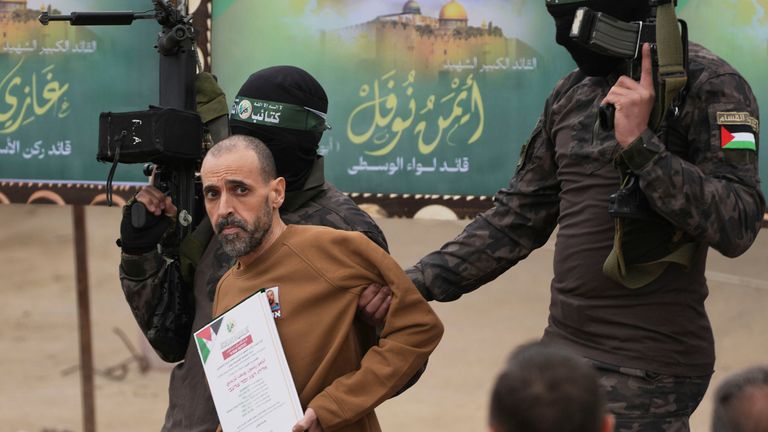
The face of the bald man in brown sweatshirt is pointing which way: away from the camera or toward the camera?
toward the camera

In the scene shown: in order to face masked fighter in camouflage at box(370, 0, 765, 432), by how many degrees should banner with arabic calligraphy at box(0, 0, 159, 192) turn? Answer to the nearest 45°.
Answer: approximately 45° to its left

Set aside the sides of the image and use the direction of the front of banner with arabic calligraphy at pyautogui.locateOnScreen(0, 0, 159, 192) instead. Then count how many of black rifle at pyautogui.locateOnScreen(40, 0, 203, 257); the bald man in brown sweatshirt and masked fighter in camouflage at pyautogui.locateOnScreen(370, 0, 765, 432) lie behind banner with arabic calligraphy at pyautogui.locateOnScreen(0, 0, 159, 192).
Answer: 0

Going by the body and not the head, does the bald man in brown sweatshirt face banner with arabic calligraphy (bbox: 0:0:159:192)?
no

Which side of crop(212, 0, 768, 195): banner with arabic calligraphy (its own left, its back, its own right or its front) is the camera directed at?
front

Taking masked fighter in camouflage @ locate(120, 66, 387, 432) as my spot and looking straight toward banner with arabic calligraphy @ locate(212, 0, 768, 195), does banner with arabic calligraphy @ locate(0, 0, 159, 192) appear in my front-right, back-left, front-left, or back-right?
front-left

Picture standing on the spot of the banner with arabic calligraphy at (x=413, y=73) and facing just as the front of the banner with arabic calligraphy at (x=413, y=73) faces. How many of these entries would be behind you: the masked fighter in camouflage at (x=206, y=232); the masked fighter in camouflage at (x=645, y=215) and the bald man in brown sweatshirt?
0

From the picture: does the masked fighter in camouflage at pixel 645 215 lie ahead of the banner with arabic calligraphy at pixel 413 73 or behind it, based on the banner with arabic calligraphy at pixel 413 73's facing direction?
ahead

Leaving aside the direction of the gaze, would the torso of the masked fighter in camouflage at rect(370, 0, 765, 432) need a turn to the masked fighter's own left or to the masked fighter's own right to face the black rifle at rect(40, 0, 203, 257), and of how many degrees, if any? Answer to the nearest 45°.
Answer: approximately 45° to the masked fighter's own right

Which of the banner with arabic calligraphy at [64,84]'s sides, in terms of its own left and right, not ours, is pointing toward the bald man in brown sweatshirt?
front

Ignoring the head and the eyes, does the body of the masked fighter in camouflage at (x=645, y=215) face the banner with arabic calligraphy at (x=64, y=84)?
no

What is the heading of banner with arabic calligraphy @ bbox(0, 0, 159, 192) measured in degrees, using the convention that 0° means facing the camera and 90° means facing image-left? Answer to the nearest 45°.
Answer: approximately 0°

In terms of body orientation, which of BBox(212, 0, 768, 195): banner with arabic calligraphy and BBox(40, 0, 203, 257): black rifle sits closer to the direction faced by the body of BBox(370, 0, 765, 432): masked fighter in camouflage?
the black rifle

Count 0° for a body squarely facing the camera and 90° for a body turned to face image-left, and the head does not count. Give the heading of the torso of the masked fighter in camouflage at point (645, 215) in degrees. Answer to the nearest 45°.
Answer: approximately 45°

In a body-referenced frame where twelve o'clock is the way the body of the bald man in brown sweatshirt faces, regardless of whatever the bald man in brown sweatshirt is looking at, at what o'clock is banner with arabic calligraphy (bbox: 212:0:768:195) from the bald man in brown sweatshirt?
The banner with arabic calligraphy is roughly at 5 o'clock from the bald man in brown sweatshirt.

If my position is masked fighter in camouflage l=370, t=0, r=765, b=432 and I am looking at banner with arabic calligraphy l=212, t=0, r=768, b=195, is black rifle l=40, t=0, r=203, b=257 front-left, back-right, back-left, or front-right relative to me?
front-left

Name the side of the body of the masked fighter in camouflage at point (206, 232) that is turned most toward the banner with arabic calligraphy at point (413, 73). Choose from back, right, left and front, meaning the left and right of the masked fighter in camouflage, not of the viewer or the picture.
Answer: back

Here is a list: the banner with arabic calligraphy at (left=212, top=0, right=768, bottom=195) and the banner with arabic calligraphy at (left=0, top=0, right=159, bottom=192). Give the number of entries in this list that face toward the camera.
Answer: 2
